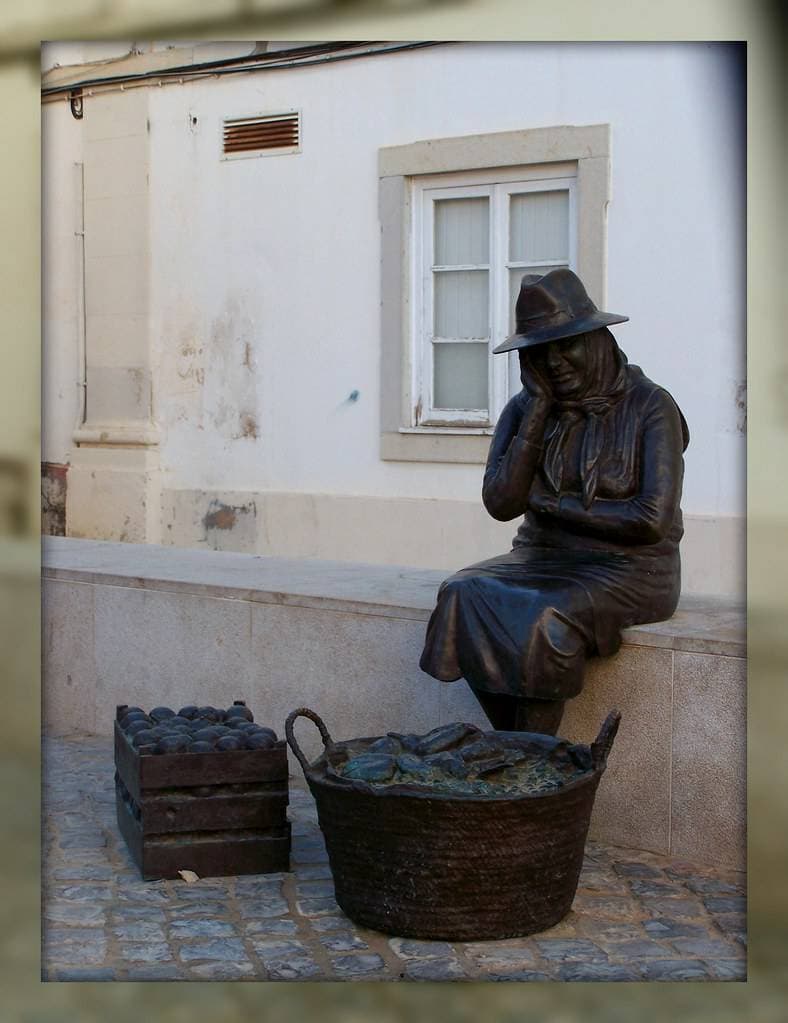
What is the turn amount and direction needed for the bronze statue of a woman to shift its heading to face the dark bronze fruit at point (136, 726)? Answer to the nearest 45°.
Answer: approximately 45° to its right

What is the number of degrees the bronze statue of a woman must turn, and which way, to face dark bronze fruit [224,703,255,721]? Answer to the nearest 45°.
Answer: approximately 45° to its right

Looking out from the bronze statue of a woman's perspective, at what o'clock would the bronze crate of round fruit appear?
The bronze crate of round fruit is roughly at 1 o'clock from the bronze statue of a woman.

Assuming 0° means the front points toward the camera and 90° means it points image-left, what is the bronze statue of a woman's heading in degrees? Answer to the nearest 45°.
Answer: approximately 45°

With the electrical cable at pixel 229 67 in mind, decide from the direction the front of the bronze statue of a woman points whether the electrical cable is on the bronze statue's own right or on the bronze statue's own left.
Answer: on the bronze statue's own right

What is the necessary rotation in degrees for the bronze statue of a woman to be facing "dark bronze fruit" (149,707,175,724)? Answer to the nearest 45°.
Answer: approximately 45° to its right

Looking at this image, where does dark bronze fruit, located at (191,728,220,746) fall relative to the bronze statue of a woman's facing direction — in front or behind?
in front

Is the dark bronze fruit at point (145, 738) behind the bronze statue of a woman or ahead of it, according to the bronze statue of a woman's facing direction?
ahead

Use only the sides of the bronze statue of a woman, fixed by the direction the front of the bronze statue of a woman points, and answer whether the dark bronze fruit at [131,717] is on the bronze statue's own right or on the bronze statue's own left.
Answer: on the bronze statue's own right
